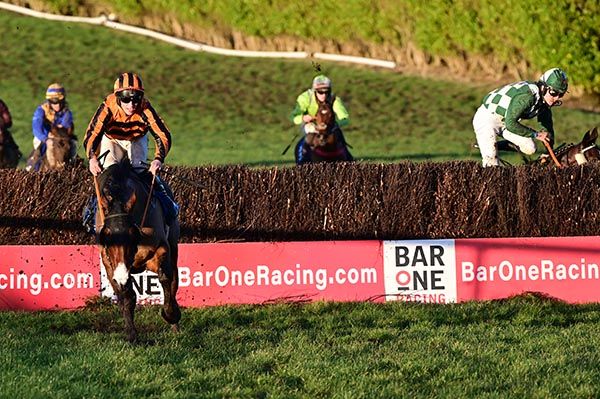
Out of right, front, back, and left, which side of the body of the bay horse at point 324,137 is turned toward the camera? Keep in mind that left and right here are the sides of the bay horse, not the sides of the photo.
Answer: front

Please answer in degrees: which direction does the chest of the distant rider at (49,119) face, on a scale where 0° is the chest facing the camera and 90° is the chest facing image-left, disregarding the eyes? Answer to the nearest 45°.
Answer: approximately 0°

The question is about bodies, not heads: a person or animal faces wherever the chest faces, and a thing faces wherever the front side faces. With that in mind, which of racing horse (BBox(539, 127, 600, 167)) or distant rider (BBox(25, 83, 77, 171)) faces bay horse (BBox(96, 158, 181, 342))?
the distant rider

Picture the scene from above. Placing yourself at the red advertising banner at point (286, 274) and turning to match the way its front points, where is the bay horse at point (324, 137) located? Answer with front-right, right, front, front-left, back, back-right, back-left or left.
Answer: back

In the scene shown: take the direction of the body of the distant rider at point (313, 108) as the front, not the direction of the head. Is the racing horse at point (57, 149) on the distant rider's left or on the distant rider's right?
on the distant rider's right

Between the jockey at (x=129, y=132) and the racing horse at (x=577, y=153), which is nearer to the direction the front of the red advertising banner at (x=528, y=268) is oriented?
the jockey

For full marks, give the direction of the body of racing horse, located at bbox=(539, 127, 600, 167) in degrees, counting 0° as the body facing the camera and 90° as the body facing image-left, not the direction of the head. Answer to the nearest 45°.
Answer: approximately 270°

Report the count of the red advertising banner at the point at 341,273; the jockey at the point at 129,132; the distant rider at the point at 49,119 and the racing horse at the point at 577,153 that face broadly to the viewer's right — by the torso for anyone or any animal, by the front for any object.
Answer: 1

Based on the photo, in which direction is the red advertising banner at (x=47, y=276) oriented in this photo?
toward the camera

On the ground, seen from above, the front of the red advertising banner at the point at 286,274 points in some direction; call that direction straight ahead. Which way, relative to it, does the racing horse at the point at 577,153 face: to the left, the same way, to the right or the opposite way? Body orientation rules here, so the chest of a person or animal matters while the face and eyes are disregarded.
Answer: to the left

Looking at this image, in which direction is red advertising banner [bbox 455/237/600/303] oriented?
toward the camera

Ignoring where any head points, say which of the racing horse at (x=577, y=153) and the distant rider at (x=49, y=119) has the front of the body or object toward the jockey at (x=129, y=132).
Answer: the distant rider

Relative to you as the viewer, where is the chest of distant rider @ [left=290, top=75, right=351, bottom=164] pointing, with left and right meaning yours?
facing the viewer
